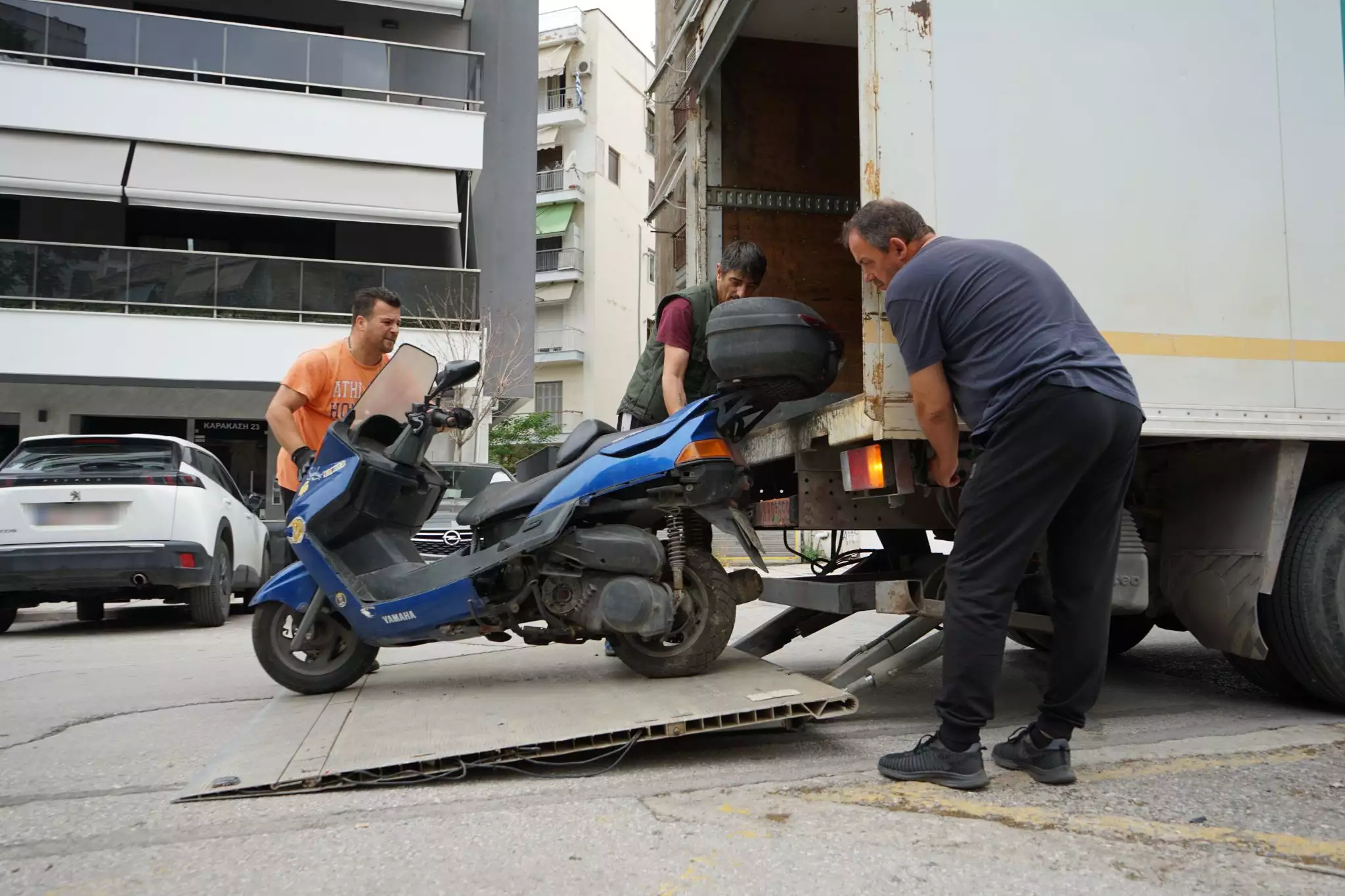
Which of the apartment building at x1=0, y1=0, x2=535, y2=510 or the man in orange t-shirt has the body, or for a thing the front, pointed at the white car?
the apartment building

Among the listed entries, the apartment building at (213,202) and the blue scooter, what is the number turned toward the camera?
1

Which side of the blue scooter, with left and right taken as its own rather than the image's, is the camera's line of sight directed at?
left

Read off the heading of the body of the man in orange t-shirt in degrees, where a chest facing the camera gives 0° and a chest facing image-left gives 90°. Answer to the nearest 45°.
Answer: approximately 315°

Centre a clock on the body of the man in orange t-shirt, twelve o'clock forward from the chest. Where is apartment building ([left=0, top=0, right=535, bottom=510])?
The apartment building is roughly at 7 o'clock from the man in orange t-shirt.

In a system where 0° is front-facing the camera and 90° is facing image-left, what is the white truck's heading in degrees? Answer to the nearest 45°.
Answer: approximately 225°

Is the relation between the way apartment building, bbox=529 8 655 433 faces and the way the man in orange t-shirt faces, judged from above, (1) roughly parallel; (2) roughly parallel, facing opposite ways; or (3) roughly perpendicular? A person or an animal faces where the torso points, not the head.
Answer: roughly perpendicular

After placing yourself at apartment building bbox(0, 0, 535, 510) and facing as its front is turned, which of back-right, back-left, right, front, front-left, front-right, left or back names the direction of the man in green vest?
front

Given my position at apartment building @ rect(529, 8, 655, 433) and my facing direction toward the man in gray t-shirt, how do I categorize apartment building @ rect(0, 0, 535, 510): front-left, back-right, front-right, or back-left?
front-right

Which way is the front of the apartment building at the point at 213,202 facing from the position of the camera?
facing the viewer

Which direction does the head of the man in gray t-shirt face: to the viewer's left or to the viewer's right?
to the viewer's left

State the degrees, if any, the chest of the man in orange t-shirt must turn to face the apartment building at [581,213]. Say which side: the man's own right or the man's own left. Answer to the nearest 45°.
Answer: approximately 135° to the man's own left

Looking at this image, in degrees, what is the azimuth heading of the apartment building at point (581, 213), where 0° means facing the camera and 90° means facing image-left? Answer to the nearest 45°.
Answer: approximately 45°

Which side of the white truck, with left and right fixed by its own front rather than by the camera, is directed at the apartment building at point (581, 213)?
left

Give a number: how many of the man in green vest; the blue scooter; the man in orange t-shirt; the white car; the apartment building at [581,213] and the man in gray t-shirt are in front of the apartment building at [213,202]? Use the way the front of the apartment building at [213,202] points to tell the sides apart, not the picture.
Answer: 5
